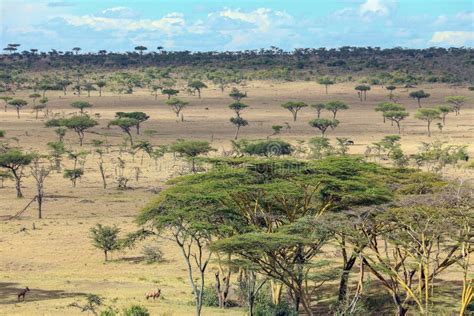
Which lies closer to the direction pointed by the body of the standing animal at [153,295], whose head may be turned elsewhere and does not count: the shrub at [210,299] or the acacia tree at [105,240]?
the shrub

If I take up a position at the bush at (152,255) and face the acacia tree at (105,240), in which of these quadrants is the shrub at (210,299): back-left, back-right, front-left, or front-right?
back-left

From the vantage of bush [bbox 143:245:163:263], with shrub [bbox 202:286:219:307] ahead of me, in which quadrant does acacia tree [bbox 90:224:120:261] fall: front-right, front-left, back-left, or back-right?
back-right
